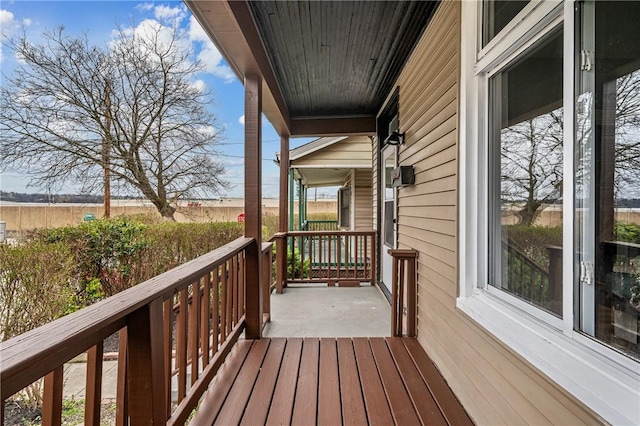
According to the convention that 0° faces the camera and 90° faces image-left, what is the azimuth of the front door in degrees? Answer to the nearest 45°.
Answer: approximately 90°

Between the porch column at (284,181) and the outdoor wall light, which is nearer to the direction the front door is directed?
the porch column

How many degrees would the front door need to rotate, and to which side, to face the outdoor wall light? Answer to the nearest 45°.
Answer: approximately 90° to its left

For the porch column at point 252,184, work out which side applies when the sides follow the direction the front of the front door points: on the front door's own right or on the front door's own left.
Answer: on the front door's own left

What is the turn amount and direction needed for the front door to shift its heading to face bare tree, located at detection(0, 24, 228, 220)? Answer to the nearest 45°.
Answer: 0° — it already faces it

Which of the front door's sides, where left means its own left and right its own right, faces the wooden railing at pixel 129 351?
left

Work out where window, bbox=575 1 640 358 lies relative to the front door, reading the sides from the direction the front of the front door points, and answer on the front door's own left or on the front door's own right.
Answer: on the front door's own left

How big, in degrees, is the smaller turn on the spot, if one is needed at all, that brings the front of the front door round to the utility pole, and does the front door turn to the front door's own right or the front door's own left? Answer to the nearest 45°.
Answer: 0° — it already faces it

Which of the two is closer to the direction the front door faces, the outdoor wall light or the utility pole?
the utility pole

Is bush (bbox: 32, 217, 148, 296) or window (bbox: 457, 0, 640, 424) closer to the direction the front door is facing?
the bush

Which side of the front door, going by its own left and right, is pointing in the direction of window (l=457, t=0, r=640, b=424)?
left

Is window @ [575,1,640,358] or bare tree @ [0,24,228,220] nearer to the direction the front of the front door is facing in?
the bare tree
